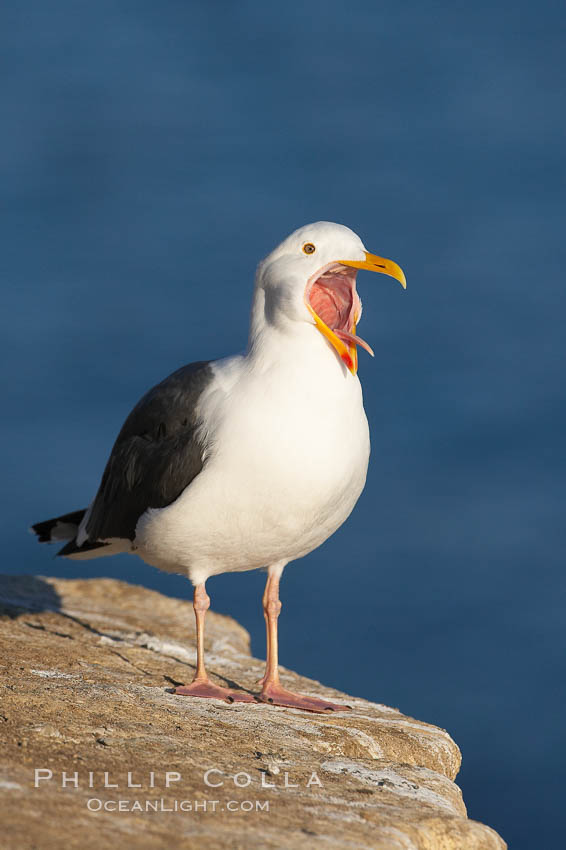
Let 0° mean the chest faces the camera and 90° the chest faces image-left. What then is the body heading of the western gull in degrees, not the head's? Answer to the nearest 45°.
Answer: approximately 315°
